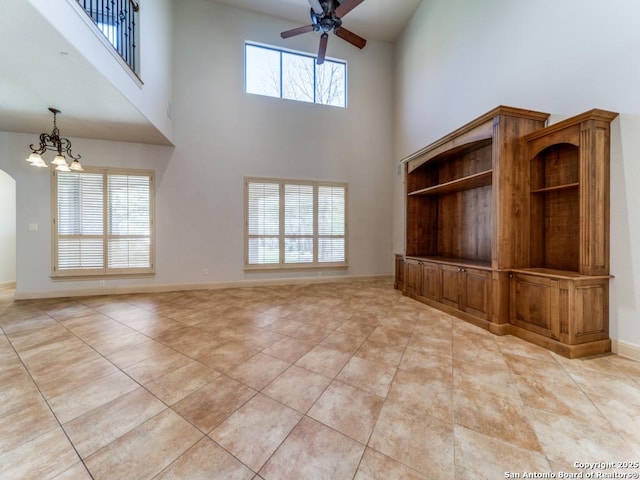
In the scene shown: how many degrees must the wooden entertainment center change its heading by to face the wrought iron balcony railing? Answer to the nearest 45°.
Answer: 0° — it already faces it

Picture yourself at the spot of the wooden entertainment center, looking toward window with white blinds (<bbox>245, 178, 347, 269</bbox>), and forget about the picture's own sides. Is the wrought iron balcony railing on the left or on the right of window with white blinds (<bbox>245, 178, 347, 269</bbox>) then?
left

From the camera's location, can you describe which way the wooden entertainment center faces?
facing the viewer and to the left of the viewer

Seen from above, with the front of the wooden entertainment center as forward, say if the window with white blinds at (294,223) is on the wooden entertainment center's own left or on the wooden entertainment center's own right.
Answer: on the wooden entertainment center's own right

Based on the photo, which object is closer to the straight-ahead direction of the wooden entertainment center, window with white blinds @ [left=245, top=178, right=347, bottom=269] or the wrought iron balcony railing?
the wrought iron balcony railing

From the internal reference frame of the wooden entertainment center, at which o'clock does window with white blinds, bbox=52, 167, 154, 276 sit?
The window with white blinds is roughly at 1 o'clock from the wooden entertainment center.

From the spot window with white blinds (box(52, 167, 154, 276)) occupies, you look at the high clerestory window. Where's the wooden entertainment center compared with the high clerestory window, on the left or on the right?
right

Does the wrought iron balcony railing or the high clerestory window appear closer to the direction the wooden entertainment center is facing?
the wrought iron balcony railing
